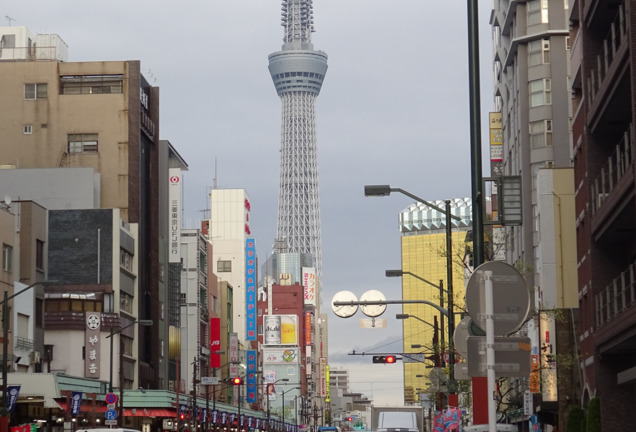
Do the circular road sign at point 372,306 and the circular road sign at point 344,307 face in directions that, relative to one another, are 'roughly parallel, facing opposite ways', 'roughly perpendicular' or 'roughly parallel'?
roughly parallel

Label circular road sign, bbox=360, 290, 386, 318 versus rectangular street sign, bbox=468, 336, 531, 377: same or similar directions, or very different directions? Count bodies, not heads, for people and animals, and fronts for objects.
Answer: same or similar directions

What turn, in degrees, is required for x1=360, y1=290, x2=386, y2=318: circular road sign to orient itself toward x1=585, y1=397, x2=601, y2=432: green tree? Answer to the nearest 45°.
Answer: approximately 90° to its right

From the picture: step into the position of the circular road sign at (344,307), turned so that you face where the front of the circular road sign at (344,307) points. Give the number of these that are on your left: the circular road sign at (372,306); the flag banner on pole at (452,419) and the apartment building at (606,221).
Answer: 0

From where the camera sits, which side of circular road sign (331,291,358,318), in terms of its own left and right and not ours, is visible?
back

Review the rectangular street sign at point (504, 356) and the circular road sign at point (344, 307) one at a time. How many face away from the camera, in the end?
2

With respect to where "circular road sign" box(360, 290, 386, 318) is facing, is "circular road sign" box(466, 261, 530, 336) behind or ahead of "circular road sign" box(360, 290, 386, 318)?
behind

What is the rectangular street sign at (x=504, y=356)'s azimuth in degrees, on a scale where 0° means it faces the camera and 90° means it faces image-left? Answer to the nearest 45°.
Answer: approximately 180°

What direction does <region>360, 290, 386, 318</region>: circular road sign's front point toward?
away from the camera

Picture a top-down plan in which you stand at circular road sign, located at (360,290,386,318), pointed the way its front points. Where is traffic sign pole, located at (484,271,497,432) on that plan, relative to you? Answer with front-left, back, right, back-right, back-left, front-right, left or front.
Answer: back

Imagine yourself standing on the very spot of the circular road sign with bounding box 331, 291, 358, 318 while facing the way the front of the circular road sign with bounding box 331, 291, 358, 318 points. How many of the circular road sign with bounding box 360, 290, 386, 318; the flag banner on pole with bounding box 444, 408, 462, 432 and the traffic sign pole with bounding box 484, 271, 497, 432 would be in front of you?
0

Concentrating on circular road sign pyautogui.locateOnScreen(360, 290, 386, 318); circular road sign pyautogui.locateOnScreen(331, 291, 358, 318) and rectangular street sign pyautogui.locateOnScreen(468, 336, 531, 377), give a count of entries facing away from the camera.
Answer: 3

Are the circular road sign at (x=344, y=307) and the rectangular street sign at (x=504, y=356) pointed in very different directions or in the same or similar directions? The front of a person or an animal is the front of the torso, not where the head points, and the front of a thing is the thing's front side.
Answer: same or similar directions
